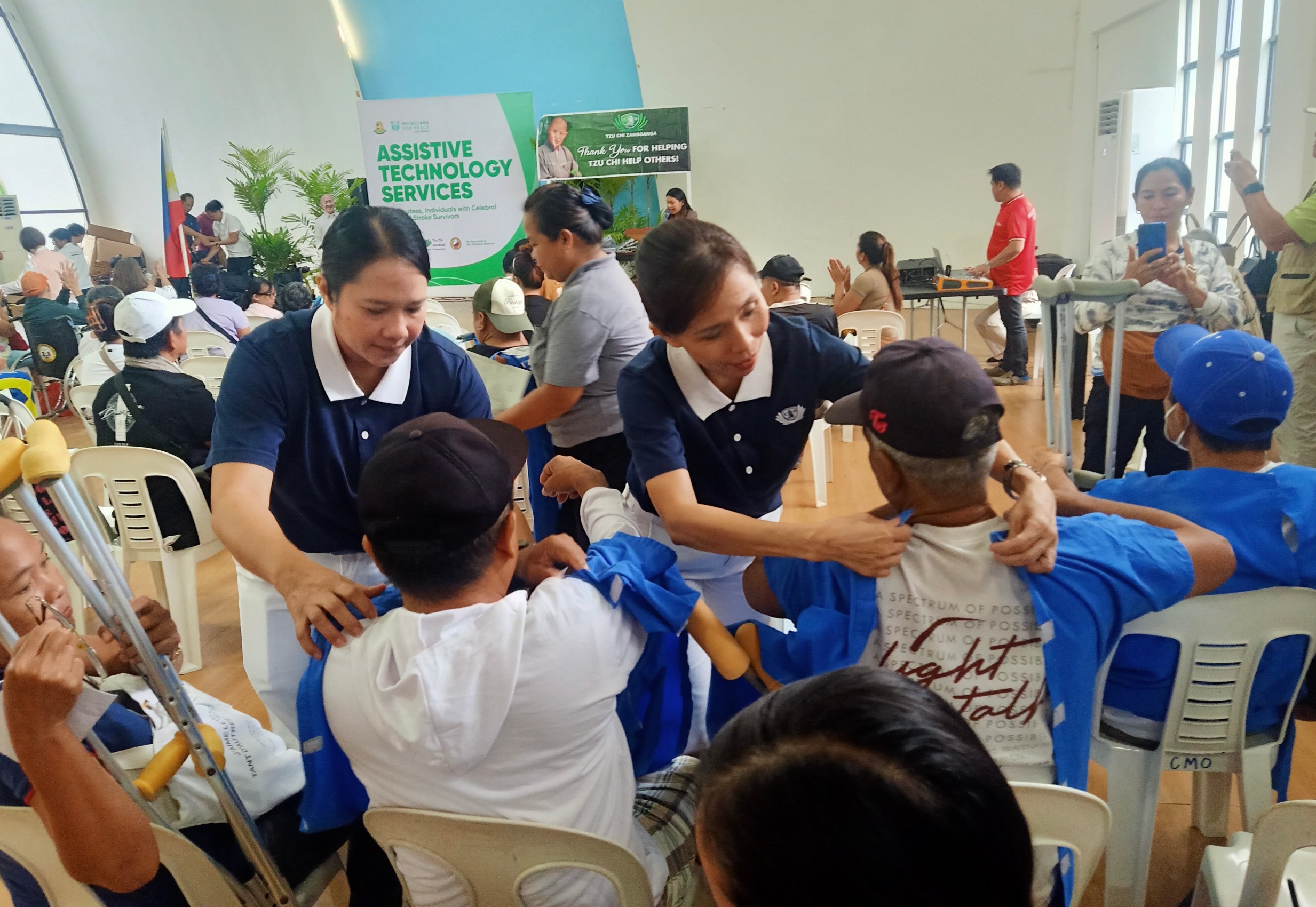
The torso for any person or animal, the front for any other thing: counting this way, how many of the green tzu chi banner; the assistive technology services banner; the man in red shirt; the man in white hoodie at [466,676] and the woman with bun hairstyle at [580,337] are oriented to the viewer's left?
2

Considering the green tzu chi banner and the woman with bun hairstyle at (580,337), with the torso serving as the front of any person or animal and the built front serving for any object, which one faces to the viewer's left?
the woman with bun hairstyle

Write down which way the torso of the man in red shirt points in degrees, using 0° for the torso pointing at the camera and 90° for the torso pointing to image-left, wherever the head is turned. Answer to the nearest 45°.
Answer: approximately 90°

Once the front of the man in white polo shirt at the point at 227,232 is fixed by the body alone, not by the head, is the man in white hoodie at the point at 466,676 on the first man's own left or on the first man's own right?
on the first man's own left

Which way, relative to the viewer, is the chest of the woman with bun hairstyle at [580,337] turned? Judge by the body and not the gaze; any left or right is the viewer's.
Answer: facing to the left of the viewer

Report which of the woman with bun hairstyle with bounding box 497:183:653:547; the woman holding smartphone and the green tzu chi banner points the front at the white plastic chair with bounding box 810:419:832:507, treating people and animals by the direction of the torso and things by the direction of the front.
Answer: the green tzu chi banner

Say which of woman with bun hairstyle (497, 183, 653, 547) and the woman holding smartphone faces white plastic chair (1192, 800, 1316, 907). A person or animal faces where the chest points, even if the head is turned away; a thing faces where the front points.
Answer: the woman holding smartphone

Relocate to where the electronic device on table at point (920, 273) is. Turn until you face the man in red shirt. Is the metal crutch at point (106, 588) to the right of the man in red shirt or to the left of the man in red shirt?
right

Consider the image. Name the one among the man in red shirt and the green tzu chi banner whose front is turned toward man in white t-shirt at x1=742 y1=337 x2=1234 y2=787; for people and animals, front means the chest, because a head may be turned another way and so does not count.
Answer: the green tzu chi banner

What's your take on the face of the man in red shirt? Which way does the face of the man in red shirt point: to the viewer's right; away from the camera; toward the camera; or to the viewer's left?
to the viewer's left

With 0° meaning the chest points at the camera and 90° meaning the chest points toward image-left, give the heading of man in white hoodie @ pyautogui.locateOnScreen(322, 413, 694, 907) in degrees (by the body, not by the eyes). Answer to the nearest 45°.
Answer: approximately 225°
